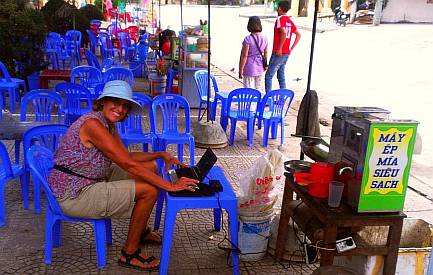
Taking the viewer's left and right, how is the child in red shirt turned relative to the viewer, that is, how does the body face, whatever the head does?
facing away from the viewer and to the left of the viewer

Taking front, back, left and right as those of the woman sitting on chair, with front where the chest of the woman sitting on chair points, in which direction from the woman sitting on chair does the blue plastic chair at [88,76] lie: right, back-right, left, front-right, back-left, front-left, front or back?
left

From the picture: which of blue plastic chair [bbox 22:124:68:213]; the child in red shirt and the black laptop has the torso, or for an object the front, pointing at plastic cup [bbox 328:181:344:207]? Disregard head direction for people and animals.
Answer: the blue plastic chair

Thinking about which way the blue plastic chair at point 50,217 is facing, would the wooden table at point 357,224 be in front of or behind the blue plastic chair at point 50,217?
in front

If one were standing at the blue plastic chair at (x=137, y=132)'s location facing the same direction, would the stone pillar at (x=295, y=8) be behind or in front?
behind

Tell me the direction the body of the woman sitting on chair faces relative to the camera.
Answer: to the viewer's right

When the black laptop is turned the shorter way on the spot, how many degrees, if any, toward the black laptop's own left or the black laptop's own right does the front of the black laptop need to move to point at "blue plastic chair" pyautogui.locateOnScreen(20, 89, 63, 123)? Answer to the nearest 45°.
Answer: approximately 45° to the black laptop's own right

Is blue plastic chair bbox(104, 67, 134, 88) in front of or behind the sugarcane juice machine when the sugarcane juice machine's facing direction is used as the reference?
behind

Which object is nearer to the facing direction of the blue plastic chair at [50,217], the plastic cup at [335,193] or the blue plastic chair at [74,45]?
the plastic cup

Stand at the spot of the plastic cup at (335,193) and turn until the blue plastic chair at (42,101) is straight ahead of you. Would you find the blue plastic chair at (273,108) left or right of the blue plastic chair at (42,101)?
right

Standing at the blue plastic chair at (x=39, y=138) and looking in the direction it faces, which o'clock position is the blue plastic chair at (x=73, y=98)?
the blue plastic chair at (x=73, y=98) is roughly at 8 o'clock from the blue plastic chair at (x=39, y=138).

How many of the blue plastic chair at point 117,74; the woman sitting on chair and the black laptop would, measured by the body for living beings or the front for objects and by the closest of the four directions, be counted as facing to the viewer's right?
1

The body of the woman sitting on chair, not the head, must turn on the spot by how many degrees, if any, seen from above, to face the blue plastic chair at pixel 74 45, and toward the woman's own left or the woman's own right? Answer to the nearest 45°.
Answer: approximately 90° to the woman's own left
